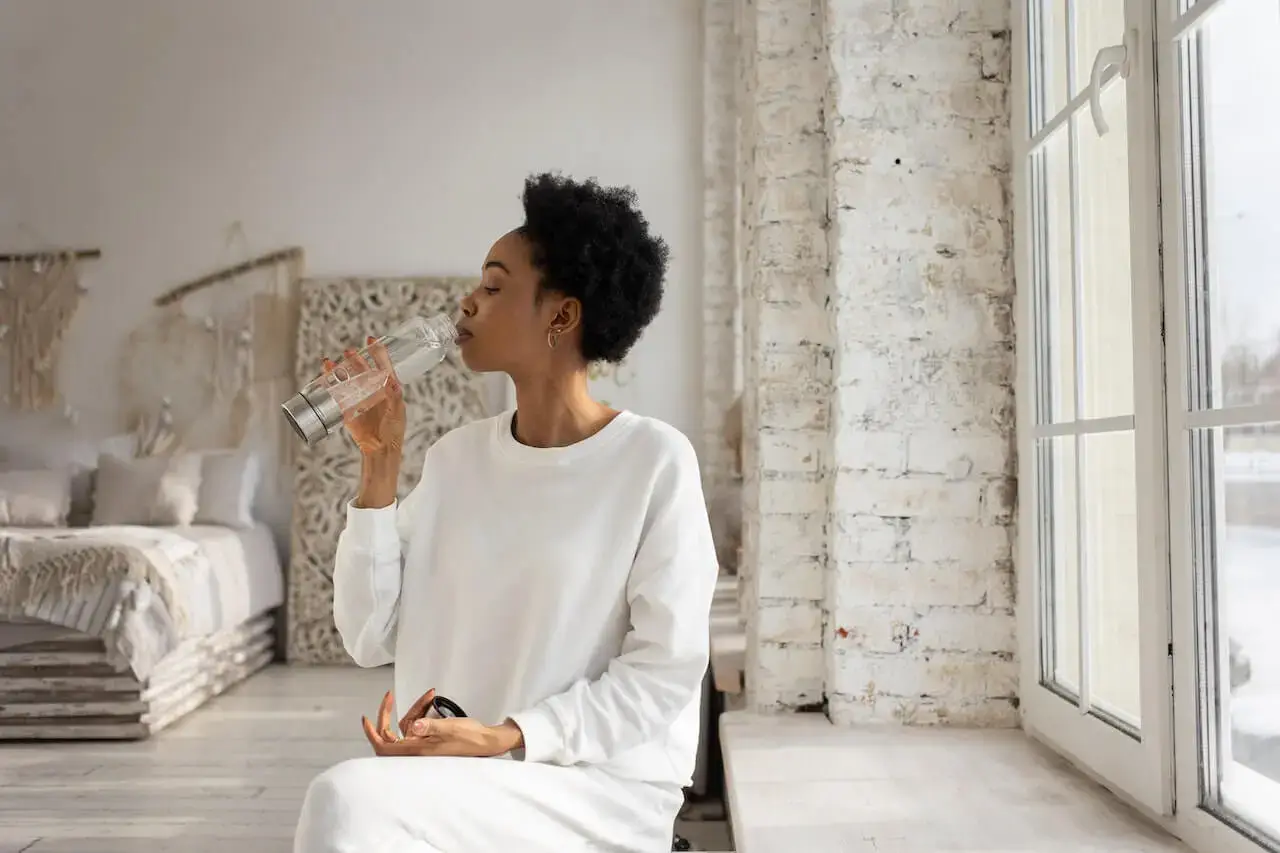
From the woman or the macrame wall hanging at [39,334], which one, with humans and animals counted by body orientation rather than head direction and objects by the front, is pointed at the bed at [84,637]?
the macrame wall hanging

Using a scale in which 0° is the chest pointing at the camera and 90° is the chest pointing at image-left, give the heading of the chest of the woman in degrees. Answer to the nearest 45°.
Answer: approximately 45°

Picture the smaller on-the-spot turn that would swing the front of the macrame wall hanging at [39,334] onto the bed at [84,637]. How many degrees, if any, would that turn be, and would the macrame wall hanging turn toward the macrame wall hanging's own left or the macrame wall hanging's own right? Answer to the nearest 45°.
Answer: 0° — it already faces it

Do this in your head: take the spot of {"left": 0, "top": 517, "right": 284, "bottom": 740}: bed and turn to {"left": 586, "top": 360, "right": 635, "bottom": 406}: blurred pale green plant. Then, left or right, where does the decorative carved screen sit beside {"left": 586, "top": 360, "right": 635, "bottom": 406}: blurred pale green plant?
left

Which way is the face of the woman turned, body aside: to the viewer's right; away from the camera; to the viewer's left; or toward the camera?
to the viewer's left

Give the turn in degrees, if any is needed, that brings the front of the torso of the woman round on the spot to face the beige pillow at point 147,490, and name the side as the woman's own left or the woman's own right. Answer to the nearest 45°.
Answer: approximately 90° to the woman's own right

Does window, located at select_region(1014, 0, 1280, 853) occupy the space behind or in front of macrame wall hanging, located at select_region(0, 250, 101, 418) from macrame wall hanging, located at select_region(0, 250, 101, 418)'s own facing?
in front

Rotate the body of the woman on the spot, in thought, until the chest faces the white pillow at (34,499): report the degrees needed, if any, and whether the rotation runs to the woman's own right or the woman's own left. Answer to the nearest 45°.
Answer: approximately 90° to the woman's own right

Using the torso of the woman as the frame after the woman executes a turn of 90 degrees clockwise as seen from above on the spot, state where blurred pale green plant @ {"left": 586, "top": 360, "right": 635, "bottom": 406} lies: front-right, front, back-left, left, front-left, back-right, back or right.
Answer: front-right

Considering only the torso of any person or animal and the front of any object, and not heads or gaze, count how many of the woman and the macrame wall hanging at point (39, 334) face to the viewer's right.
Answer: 0

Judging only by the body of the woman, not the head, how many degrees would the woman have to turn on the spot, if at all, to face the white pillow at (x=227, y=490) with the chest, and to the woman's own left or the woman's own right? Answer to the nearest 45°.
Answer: approximately 135° to the woman's own right
